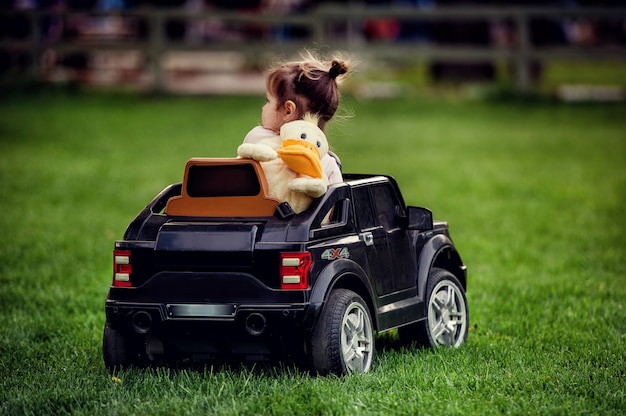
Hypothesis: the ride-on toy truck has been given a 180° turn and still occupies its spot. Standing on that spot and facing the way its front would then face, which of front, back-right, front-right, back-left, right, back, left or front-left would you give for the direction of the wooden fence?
back-right

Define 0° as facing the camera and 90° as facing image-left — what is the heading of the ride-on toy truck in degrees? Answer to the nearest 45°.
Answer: approximately 225°

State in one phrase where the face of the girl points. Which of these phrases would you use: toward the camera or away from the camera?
away from the camera
